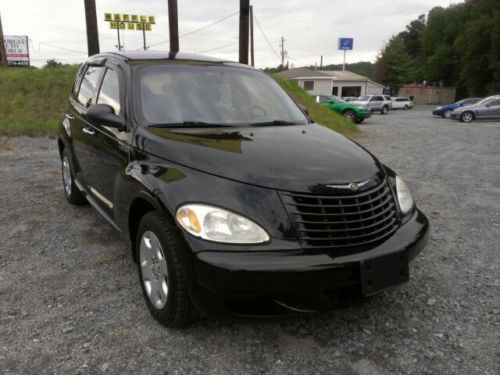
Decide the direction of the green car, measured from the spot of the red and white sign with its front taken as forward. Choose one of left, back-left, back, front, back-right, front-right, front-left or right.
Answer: front-left

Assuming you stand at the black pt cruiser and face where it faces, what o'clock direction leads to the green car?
The green car is roughly at 8 o'clock from the black pt cruiser.

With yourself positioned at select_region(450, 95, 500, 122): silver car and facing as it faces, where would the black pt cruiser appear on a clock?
The black pt cruiser is roughly at 9 o'clock from the silver car.

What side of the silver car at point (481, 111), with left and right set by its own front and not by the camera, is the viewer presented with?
left

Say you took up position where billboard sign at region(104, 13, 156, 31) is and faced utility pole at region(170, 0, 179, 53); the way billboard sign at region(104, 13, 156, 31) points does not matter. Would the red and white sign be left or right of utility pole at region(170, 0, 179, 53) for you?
right

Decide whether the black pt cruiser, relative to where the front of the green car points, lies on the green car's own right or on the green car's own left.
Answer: on the green car's own right

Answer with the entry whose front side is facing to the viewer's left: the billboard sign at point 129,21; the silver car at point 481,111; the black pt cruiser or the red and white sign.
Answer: the silver car

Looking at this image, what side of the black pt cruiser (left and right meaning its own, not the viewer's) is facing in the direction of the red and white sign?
back

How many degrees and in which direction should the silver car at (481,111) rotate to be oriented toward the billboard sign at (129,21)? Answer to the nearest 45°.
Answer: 0° — it already faces it
